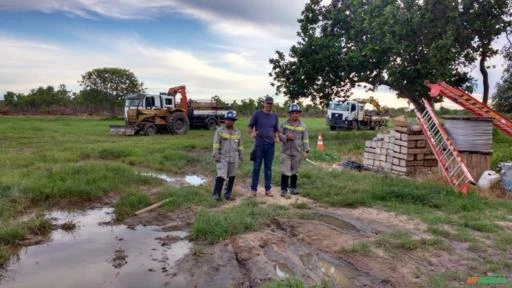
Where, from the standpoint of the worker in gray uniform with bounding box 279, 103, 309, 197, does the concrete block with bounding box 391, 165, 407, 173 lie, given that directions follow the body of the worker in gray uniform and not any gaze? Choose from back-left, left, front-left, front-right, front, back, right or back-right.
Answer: back-left

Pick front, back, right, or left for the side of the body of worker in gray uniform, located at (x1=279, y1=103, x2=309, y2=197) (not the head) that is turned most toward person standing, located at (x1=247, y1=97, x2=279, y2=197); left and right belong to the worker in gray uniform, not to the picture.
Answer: right

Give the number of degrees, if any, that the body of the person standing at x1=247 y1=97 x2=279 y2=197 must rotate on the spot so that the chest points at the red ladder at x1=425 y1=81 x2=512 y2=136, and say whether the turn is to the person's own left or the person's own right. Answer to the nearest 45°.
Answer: approximately 135° to the person's own left

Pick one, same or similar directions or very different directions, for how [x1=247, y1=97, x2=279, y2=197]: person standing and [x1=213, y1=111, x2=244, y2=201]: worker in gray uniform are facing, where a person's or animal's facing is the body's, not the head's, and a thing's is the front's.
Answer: same or similar directions

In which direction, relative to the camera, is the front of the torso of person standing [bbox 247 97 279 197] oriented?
toward the camera

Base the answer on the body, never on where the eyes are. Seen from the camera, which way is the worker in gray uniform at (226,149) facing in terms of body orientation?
toward the camera

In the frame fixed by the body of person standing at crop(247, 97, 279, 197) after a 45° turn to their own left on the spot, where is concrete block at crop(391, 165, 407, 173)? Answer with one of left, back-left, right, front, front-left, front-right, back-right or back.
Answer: left

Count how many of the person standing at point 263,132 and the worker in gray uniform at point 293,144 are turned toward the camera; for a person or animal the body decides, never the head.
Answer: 2

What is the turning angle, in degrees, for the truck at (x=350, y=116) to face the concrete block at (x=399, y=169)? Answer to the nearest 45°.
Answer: approximately 45° to its left

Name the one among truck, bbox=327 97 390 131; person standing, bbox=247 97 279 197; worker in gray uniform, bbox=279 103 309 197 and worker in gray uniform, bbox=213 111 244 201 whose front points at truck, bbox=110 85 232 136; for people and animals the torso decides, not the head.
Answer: truck, bbox=327 97 390 131

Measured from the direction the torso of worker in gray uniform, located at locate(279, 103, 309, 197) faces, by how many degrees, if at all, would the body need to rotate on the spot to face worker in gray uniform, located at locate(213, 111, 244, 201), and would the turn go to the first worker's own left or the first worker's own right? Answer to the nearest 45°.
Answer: approximately 45° to the first worker's own right

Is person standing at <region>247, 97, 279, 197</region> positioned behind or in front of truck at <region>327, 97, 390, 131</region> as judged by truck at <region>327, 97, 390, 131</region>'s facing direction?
in front

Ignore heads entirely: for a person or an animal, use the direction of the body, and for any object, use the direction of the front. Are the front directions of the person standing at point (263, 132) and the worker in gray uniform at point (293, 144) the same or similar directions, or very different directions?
same or similar directions

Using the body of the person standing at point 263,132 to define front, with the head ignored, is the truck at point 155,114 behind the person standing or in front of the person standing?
behind

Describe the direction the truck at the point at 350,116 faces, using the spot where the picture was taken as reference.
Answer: facing the viewer and to the left of the viewer

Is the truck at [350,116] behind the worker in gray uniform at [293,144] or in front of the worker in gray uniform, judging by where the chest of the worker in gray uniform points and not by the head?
behind
